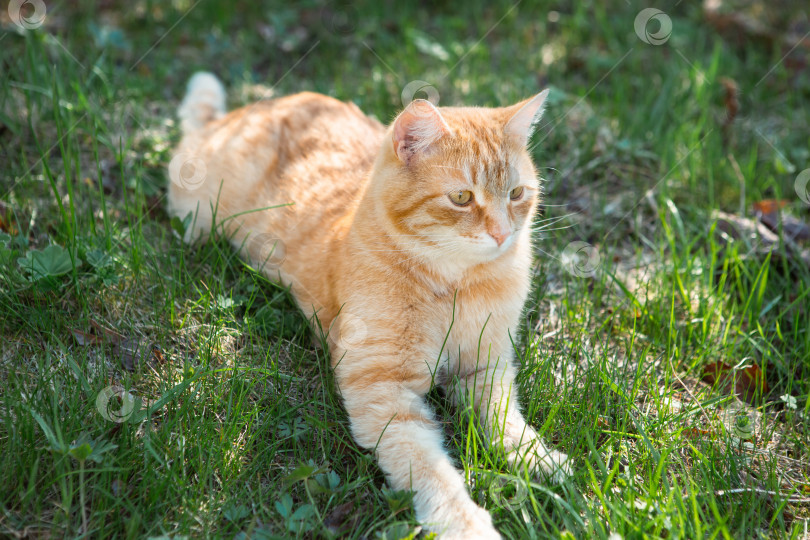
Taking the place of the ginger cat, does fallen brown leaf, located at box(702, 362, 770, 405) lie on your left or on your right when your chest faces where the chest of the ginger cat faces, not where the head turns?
on your left

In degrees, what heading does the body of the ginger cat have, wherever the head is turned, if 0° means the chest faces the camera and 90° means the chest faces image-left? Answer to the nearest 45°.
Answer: approximately 315°
